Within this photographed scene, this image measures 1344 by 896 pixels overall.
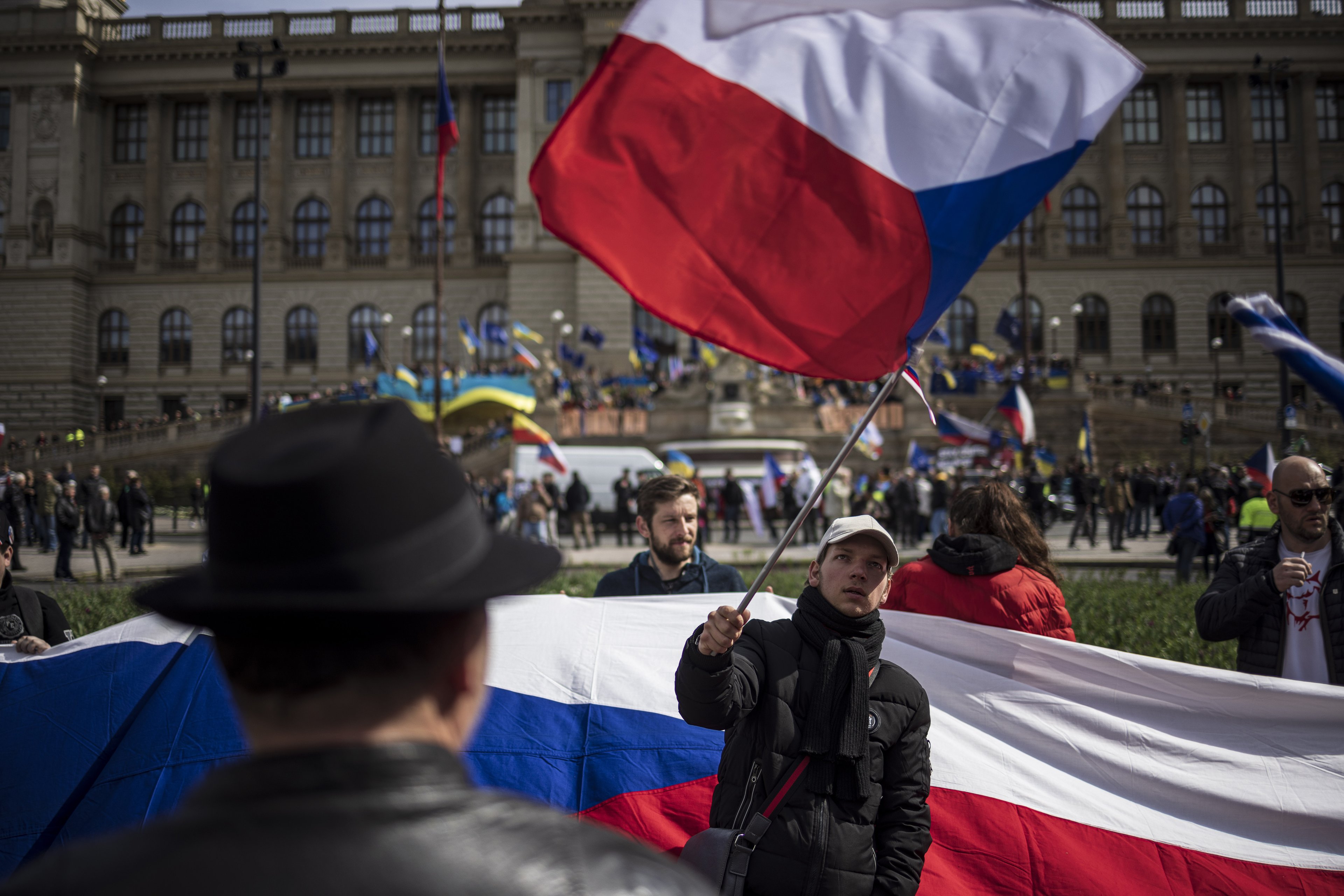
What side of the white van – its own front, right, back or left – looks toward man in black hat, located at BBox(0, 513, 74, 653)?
right

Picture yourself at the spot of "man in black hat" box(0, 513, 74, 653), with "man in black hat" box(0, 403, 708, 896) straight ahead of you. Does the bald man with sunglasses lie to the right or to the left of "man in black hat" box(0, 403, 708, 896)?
left

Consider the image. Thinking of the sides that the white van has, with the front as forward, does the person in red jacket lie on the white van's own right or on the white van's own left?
on the white van's own right

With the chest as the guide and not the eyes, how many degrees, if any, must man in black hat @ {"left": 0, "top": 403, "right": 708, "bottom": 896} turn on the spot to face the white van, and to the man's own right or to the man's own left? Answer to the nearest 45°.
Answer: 0° — they already face it

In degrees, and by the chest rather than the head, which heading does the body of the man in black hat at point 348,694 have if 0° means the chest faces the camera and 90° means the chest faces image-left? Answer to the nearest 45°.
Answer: approximately 180°

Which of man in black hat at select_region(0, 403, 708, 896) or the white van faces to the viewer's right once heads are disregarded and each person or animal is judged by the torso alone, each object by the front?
the white van

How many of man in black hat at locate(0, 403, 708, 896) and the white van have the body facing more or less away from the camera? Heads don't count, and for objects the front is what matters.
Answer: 1

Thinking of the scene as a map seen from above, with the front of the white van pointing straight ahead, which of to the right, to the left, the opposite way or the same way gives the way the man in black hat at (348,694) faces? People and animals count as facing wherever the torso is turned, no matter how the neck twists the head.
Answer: to the left

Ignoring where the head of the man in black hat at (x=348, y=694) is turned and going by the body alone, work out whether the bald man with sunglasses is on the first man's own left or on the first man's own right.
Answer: on the first man's own right

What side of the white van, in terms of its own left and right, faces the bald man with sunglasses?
right

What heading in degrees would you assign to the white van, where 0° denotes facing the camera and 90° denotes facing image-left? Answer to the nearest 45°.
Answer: approximately 270°

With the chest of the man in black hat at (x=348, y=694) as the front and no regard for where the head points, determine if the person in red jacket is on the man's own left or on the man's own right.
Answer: on the man's own right

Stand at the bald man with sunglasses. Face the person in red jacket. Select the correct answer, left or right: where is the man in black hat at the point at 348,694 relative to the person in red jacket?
left
